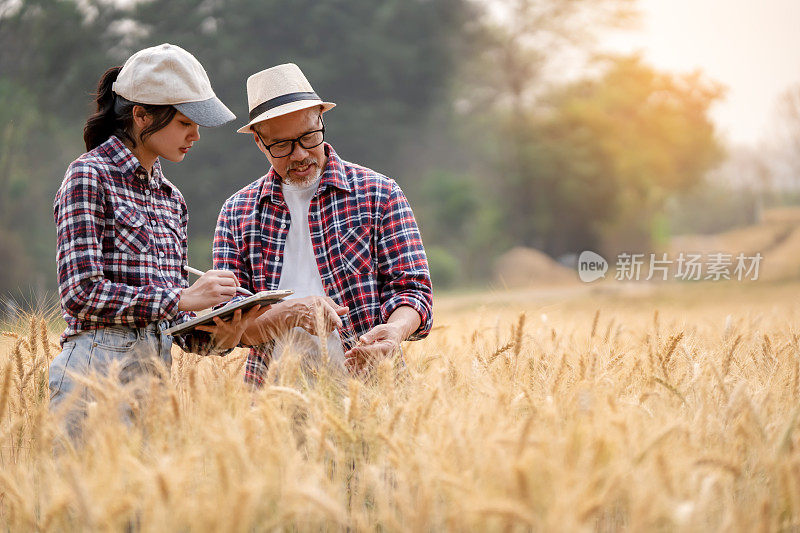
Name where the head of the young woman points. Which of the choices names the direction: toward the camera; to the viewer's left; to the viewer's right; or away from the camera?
to the viewer's right

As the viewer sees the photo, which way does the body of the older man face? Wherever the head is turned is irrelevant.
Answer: toward the camera

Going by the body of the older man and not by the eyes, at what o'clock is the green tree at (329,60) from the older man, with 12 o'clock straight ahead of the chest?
The green tree is roughly at 6 o'clock from the older man.

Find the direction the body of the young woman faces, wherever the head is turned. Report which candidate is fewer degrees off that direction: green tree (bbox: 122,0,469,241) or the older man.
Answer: the older man

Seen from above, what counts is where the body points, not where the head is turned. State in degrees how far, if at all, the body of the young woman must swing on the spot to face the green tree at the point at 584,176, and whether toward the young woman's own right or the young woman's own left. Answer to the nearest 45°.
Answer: approximately 90° to the young woman's own left

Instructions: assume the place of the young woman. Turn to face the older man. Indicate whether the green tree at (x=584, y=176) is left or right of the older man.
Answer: left

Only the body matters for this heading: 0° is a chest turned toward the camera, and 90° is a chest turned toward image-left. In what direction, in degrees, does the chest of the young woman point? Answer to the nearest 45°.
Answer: approximately 315°

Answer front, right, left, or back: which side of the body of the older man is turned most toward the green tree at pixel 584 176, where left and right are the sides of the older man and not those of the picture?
back

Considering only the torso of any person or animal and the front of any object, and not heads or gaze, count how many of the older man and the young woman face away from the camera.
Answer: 0

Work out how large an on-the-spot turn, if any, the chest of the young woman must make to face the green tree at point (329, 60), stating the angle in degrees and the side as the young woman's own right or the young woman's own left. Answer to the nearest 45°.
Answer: approximately 135° to the young woman's own left
